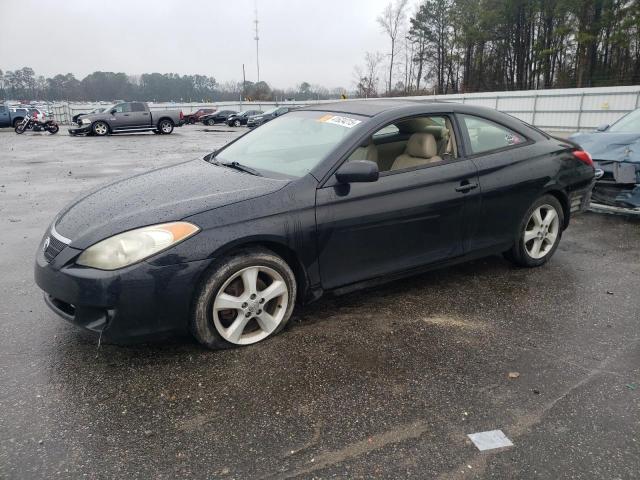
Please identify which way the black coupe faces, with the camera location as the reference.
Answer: facing the viewer and to the left of the viewer

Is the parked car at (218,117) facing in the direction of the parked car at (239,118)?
no

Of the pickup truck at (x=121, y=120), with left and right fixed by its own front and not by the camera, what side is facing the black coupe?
left

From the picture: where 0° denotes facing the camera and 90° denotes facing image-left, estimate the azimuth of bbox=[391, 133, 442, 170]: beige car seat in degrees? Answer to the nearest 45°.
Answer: approximately 45°

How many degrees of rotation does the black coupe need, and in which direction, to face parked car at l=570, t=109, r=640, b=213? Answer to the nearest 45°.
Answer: approximately 180°

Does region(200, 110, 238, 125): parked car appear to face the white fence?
no

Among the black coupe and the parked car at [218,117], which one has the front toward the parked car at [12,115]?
the parked car at [218,117]

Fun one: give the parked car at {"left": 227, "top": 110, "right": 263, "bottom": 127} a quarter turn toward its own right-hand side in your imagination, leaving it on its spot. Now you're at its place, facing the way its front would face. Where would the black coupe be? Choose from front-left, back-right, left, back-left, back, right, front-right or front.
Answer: back-left

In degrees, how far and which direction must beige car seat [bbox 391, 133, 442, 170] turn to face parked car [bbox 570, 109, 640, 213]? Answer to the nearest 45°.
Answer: approximately 180°

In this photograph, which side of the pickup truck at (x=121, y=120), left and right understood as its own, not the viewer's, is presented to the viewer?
left

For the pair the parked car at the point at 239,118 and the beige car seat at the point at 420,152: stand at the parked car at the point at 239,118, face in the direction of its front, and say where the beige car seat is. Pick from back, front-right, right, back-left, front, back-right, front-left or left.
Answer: front-left

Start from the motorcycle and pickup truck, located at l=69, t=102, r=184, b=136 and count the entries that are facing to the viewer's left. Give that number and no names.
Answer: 2

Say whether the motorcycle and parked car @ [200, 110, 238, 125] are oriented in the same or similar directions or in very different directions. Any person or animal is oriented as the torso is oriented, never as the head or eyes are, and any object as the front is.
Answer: same or similar directions

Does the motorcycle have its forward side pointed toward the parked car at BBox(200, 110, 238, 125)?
no

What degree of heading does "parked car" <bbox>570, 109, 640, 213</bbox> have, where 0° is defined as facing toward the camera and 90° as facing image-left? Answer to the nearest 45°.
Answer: approximately 45°

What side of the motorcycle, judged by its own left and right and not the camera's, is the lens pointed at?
left
